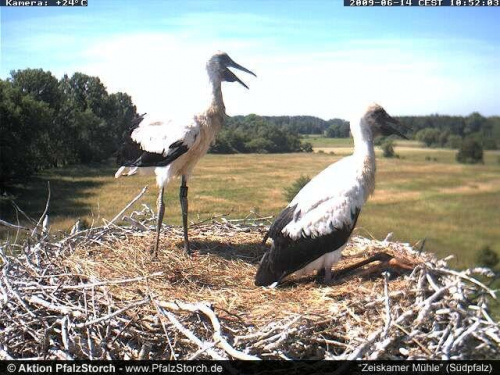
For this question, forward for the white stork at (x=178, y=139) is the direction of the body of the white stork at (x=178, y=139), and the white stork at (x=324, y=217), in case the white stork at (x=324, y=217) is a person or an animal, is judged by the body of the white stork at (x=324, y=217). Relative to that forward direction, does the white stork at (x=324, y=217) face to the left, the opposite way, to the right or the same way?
the same way

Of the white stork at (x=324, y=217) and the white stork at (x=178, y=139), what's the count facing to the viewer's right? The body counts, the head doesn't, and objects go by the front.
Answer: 2

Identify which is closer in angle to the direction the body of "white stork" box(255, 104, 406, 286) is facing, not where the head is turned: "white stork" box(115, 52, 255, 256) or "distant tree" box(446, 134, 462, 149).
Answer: the distant tree

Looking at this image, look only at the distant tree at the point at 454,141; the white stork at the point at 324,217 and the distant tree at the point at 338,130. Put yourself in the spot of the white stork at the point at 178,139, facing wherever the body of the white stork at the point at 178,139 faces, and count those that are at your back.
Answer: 0

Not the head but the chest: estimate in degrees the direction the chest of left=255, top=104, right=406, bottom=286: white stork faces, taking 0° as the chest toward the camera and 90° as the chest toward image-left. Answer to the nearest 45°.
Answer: approximately 270°

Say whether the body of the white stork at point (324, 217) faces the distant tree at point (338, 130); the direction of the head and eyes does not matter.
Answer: no

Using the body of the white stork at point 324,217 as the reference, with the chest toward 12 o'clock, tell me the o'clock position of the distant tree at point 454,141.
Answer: The distant tree is roughly at 10 o'clock from the white stork.

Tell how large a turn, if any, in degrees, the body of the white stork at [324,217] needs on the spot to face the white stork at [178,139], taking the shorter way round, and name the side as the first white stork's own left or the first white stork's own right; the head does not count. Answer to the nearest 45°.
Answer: approximately 135° to the first white stork's own left

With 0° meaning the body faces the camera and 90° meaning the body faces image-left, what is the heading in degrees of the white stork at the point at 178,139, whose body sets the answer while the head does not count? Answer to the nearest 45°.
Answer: approximately 270°
